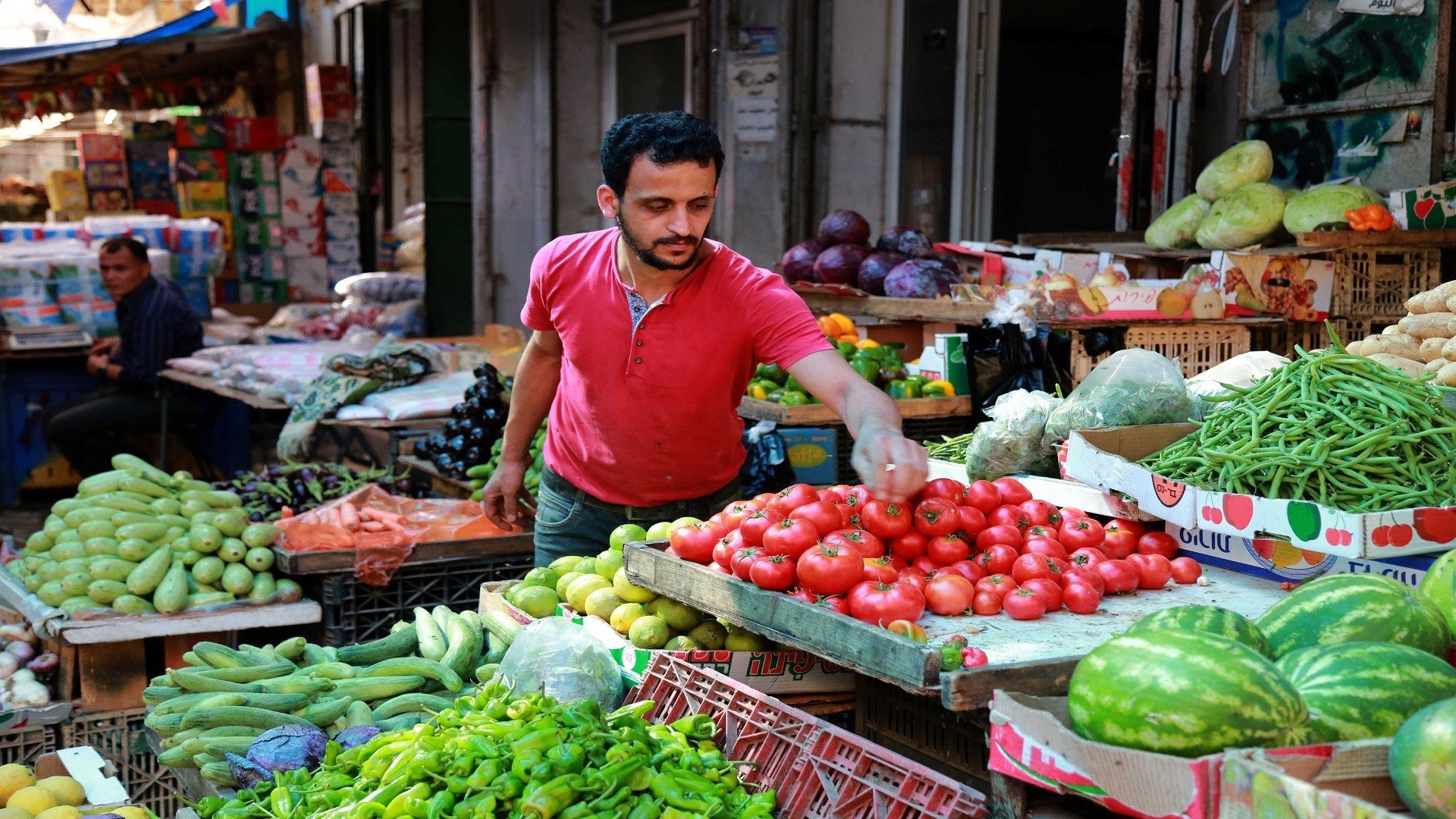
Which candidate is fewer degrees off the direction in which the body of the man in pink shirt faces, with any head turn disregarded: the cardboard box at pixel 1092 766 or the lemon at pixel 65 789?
the cardboard box

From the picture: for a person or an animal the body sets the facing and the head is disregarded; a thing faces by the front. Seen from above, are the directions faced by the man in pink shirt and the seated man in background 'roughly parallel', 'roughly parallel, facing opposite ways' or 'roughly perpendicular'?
roughly perpendicular

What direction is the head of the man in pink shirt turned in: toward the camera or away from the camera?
toward the camera

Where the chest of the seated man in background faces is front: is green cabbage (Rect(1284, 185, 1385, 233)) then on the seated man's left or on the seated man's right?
on the seated man's left

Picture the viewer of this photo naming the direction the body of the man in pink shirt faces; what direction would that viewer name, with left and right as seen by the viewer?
facing the viewer

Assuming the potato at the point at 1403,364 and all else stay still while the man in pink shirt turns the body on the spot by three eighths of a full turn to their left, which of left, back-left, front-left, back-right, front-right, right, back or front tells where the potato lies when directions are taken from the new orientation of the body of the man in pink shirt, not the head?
front-right

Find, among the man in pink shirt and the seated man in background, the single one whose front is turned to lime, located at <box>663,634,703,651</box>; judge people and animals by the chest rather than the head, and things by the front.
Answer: the man in pink shirt

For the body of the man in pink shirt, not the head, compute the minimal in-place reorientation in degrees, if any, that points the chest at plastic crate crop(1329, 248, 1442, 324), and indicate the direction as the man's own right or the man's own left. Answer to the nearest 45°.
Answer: approximately 135° to the man's own left
